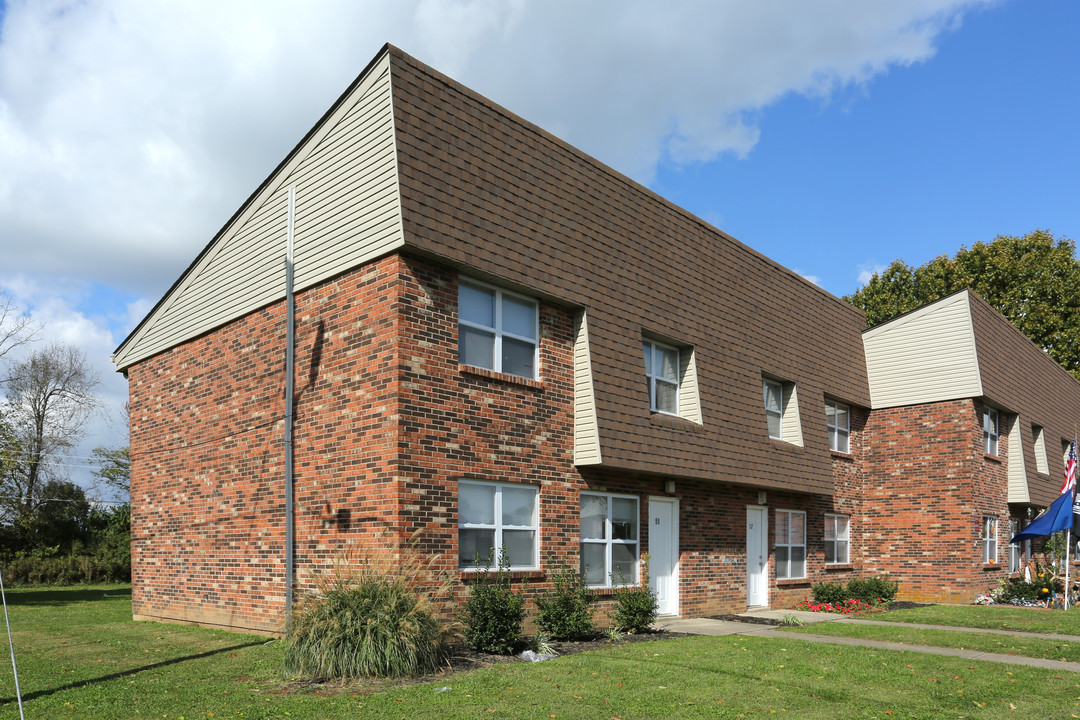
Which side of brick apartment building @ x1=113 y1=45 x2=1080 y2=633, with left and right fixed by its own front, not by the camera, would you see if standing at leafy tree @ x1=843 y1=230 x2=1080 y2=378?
left

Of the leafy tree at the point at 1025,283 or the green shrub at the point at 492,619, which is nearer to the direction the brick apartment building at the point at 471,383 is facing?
the green shrub

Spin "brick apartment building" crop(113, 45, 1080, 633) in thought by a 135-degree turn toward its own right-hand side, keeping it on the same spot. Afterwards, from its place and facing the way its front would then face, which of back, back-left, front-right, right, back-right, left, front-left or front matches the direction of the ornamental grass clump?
left

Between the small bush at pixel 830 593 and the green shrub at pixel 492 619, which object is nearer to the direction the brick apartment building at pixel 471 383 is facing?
the green shrub

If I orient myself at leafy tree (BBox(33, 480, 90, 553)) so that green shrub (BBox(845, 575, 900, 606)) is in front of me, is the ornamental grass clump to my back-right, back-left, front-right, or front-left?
front-right

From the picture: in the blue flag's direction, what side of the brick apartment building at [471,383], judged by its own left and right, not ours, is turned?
left

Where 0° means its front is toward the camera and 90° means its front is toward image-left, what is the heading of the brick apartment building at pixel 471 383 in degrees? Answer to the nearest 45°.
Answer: approximately 315°

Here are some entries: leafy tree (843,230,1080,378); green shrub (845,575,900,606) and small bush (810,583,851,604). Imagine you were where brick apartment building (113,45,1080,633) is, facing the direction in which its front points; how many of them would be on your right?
0

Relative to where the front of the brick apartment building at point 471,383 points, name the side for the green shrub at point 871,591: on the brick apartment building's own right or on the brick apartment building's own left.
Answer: on the brick apartment building's own left

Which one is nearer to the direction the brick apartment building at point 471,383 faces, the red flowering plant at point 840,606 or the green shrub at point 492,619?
the green shrub

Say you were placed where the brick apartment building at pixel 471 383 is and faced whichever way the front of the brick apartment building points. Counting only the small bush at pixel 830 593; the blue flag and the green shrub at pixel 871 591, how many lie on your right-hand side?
0

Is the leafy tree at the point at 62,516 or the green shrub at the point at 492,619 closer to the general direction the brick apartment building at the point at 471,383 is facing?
the green shrub

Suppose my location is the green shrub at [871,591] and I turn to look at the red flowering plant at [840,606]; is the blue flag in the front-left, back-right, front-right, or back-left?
back-left
